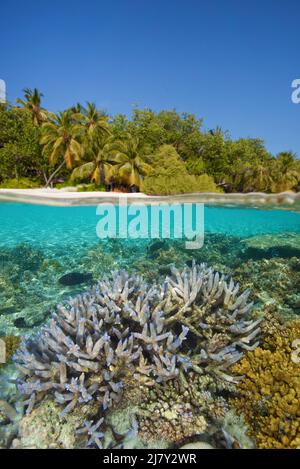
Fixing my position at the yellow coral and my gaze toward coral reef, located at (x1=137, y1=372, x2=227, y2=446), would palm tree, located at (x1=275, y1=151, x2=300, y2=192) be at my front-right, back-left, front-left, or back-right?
back-right
